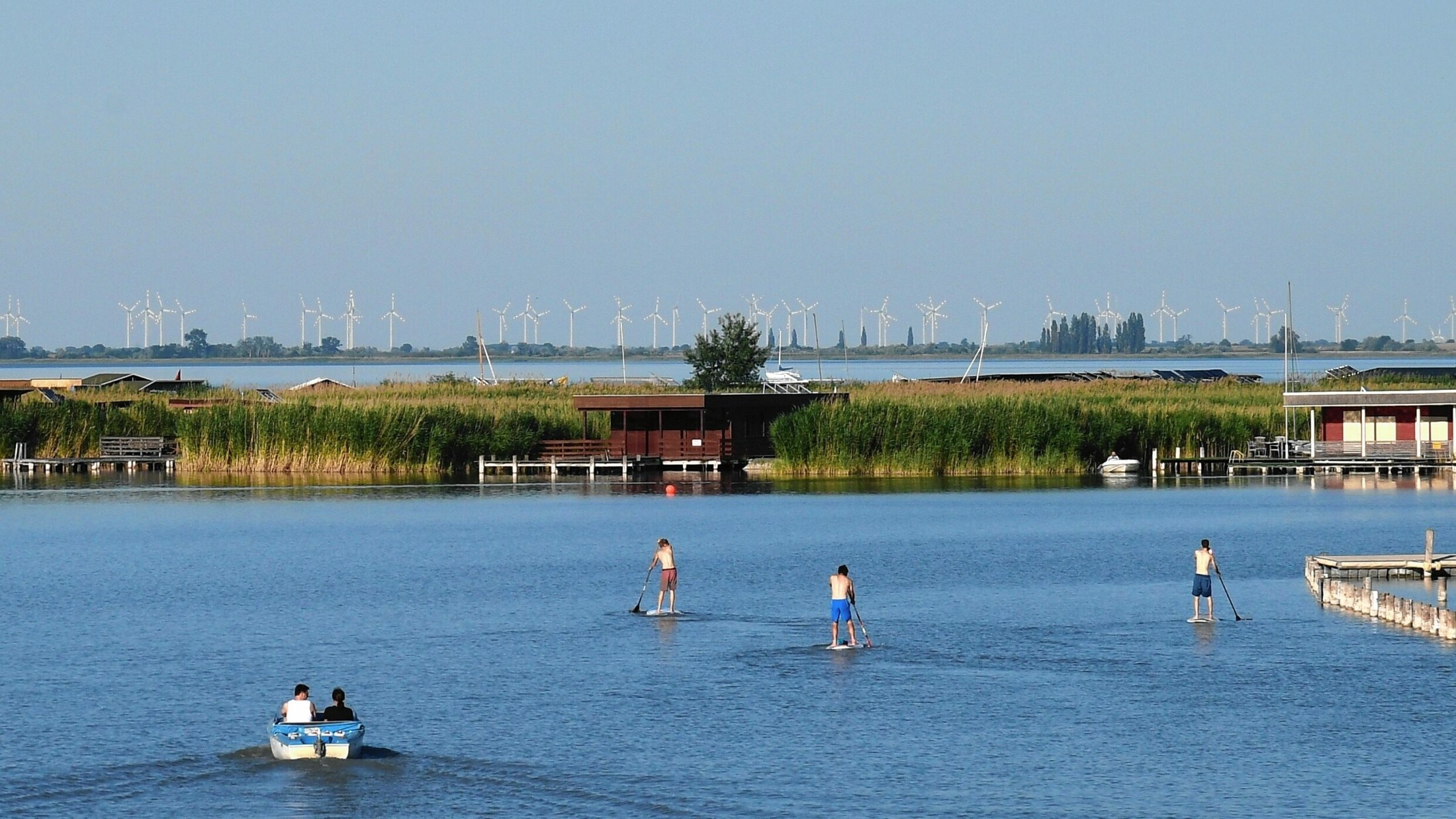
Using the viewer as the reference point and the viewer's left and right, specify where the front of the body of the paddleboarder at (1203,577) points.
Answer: facing away from the viewer

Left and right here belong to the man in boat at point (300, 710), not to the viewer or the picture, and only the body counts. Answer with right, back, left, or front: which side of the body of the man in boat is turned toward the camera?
back

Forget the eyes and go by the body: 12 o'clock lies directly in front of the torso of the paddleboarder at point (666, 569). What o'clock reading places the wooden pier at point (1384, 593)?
The wooden pier is roughly at 3 o'clock from the paddleboarder.

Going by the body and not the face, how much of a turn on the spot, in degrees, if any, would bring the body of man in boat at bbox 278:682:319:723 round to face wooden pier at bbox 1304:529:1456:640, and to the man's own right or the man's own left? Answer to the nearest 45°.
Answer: approximately 90° to the man's own right

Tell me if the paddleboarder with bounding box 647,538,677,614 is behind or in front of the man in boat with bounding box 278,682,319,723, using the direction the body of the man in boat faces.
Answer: in front

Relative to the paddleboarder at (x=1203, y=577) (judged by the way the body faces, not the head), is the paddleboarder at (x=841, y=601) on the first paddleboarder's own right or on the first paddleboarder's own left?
on the first paddleboarder's own left

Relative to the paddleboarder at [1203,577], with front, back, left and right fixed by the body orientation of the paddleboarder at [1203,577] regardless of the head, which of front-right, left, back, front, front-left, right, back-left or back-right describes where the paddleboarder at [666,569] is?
left

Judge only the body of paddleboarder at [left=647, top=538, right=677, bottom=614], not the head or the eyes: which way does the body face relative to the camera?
away from the camera

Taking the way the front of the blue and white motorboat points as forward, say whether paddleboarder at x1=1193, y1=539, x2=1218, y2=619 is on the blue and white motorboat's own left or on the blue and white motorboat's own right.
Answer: on the blue and white motorboat's own right

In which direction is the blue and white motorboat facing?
away from the camera
